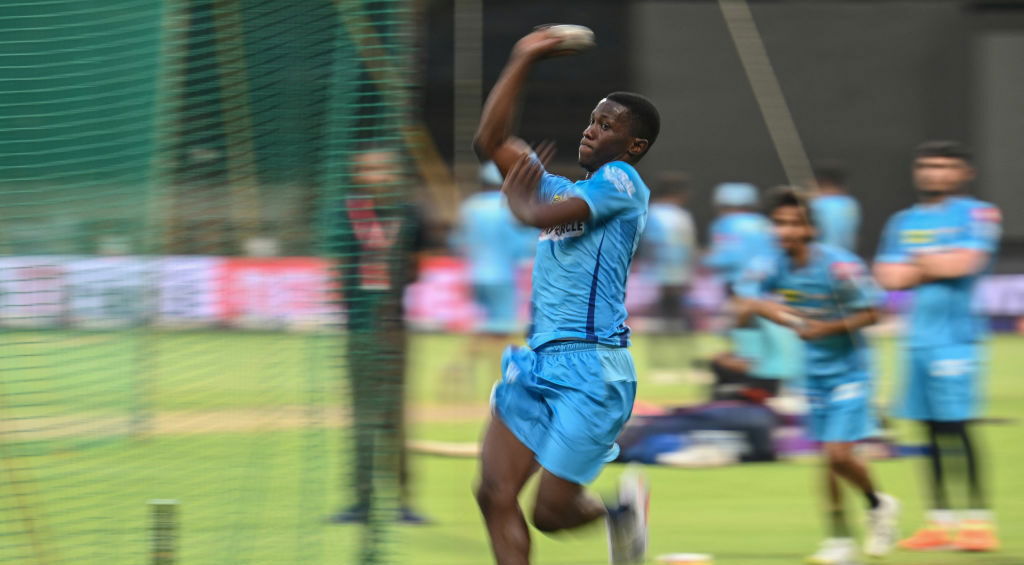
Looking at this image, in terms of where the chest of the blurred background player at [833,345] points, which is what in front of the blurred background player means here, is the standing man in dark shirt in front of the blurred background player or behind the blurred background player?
in front

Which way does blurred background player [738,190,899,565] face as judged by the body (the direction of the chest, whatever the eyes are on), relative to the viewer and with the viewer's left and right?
facing the viewer and to the left of the viewer

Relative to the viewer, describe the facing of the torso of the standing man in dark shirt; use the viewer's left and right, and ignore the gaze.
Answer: facing the viewer

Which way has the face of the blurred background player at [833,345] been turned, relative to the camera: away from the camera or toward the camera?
toward the camera

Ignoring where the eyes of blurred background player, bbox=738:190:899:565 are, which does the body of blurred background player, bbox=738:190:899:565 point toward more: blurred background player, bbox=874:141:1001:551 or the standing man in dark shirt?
the standing man in dark shirt

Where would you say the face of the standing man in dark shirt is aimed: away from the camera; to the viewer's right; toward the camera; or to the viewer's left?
toward the camera

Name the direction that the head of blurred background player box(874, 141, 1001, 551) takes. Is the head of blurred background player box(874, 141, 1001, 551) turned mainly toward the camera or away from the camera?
toward the camera

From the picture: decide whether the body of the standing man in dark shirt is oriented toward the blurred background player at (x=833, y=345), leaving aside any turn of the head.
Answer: no

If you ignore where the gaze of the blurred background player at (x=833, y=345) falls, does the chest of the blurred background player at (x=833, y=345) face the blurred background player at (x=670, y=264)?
no

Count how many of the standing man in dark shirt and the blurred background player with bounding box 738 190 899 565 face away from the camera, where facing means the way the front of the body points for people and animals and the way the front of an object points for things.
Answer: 0

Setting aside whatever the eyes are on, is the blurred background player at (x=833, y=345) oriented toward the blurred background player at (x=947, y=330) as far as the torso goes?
no
